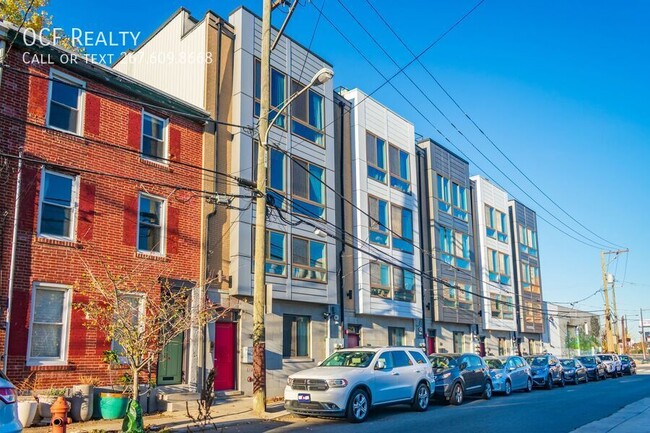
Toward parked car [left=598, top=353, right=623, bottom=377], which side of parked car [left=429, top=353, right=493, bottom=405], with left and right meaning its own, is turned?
back

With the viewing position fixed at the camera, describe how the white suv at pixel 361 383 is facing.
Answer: facing the viewer and to the left of the viewer

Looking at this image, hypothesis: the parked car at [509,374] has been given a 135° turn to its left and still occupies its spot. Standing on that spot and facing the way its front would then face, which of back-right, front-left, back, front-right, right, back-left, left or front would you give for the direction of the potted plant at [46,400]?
back-right

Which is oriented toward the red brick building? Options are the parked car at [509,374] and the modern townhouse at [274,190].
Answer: the parked car

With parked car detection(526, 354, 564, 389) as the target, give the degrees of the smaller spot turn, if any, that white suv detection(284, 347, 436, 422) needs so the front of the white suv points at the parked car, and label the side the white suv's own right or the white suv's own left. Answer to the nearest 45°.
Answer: approximately 180°

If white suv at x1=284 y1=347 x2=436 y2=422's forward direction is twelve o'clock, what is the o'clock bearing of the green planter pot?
The green planter pot is roughly at 1 o'clock from the white suv.

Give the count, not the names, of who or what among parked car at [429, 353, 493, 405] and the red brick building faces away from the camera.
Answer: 0

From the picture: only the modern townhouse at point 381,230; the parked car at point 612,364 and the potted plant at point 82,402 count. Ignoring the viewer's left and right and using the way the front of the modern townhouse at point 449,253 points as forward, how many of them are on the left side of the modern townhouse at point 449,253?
1

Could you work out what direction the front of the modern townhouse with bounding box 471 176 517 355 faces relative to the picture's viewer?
facing the viewer and to the right of the viewer

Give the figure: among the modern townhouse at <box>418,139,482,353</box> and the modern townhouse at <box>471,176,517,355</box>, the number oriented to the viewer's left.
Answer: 0

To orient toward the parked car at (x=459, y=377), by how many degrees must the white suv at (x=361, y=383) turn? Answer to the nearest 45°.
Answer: approximately 180°

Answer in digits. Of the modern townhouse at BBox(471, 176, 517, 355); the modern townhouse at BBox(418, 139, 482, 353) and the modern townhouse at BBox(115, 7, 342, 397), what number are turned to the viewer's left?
0

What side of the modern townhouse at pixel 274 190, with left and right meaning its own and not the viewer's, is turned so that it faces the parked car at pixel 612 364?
left

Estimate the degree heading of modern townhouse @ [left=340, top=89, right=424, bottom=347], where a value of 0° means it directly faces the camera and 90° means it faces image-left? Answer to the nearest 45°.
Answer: approximately 315°

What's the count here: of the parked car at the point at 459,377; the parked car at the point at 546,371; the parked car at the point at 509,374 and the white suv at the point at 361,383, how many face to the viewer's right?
0

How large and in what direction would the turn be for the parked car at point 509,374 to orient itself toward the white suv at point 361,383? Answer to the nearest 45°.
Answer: approximately 45° to its left

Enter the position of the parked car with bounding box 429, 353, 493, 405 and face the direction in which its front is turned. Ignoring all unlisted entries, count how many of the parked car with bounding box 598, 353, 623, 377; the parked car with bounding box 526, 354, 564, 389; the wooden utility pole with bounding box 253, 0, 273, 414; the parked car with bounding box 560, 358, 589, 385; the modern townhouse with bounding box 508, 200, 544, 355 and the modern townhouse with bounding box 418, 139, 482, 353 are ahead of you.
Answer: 1

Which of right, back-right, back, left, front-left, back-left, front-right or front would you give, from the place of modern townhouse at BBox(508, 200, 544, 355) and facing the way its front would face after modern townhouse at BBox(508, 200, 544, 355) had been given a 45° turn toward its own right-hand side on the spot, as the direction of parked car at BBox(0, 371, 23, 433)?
front
